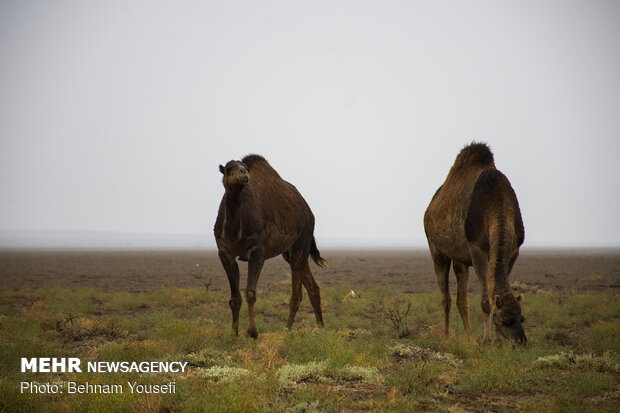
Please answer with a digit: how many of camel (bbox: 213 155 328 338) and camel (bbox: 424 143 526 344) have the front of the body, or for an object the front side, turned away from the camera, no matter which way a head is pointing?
0

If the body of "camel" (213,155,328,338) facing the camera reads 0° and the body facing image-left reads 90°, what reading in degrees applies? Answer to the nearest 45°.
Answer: approximately 45°

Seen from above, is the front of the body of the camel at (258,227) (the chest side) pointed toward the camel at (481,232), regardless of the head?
no

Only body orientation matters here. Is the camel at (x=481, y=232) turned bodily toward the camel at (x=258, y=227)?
no

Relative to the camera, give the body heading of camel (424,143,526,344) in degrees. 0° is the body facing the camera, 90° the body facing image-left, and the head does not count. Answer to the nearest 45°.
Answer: approximately 315°
